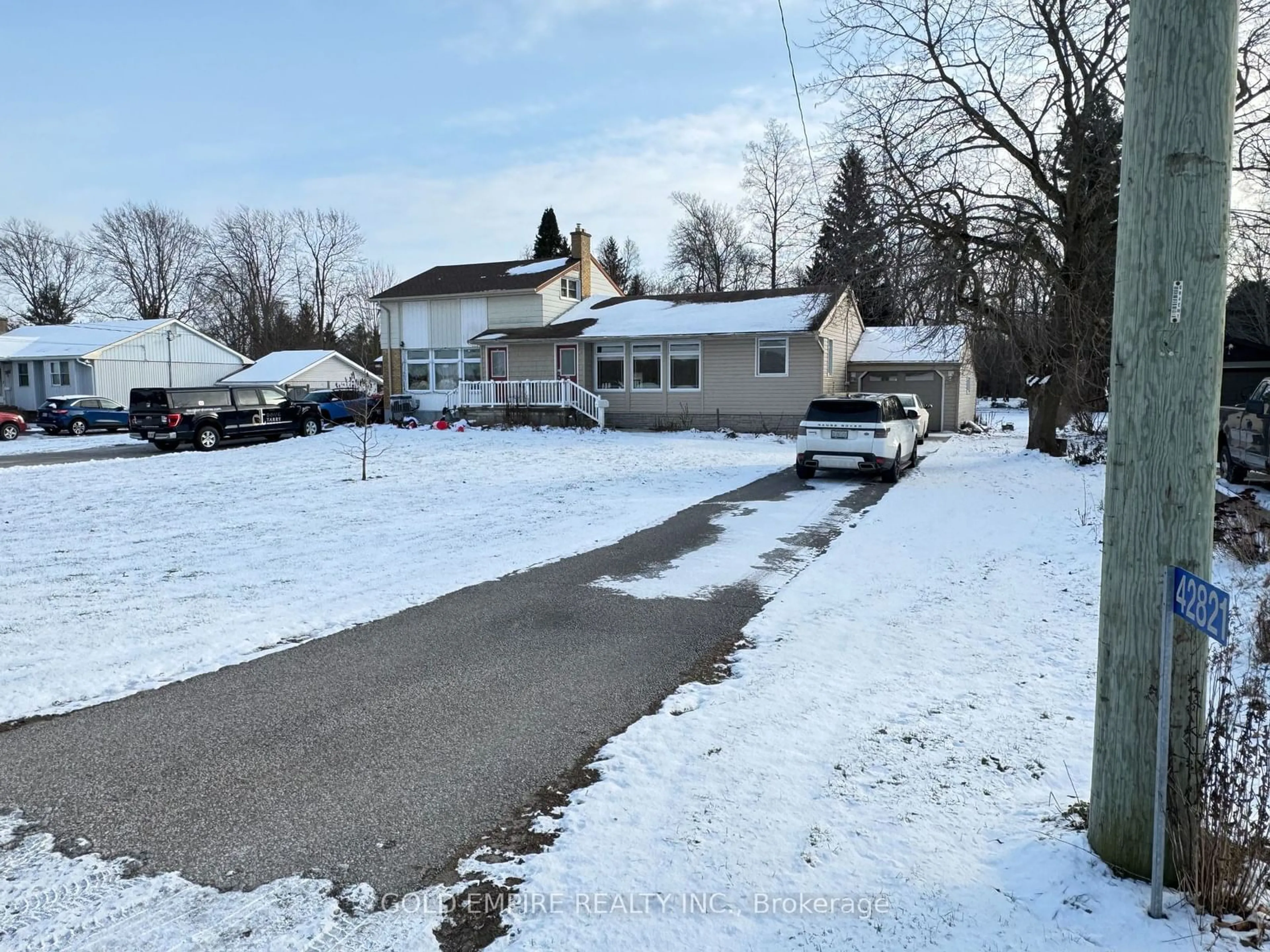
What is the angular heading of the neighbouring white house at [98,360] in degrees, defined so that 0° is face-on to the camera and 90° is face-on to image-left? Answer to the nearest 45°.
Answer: approximately 45°

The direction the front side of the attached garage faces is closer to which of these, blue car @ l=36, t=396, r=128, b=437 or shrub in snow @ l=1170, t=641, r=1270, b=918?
the shrub in snow

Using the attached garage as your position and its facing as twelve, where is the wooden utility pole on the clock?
The wooden utility pole is roughly at 12 o'clock from the attached garage.

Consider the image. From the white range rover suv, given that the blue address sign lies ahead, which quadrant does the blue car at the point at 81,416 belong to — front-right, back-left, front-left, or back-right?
back-right

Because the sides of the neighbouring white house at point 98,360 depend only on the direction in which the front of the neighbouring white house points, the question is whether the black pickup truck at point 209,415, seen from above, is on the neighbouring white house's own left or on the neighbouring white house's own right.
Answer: on the neighbouring white house's own left

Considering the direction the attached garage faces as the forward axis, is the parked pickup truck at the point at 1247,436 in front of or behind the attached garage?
in front
